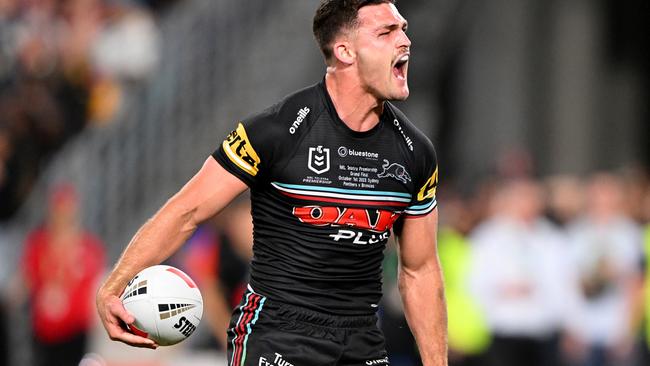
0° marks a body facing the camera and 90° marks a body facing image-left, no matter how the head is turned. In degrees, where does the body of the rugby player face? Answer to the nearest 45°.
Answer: approximately 315°

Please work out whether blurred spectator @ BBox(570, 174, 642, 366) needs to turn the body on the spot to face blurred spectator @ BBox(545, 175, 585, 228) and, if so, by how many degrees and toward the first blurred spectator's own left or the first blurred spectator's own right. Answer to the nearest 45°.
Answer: approximately 135° to the first blurred spectator's own right

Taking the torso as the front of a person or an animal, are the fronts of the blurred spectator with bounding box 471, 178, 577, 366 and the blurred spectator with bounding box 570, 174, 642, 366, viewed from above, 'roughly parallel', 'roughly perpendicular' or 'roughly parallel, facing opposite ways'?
roughly parallel

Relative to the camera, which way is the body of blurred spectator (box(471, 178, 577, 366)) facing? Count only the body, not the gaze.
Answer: toward the camera

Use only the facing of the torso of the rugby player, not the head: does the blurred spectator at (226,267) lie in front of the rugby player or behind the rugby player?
behind

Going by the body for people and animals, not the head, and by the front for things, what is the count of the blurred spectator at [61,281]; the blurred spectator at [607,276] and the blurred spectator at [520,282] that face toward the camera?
3

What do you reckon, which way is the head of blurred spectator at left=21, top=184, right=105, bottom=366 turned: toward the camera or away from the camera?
toward the camera

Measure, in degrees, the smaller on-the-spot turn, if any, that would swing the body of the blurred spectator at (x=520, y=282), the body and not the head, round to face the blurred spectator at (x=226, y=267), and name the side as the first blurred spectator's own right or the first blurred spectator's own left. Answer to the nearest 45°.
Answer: approximately 45° to the first blurred spectator's own right

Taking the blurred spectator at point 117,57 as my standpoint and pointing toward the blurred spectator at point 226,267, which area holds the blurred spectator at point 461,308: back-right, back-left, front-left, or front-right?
front-left

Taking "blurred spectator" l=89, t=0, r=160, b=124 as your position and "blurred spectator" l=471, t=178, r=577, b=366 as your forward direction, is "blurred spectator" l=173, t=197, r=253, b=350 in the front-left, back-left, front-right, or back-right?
front-right

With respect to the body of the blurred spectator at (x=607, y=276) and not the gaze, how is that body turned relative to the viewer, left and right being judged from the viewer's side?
facing the viewer

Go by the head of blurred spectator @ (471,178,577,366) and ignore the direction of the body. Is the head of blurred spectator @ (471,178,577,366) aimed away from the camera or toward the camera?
toward the camera
